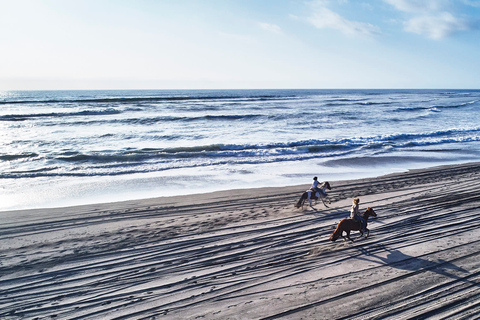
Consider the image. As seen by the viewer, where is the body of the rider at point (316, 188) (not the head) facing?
to the viewer's right
